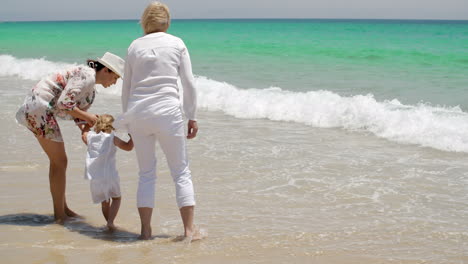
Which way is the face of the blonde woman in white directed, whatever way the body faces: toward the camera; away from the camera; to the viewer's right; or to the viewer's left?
away from the camera

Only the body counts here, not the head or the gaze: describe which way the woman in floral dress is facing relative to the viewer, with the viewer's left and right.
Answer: facing to the right of the viewer

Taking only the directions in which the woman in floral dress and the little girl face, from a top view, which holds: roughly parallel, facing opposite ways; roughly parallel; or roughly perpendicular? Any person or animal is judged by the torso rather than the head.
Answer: roughly perpendicular

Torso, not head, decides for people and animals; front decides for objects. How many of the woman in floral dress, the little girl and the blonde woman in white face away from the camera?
2

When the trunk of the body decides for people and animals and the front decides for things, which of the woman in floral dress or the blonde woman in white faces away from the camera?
the blonde woman in white

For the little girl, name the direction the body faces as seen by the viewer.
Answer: away from the camera

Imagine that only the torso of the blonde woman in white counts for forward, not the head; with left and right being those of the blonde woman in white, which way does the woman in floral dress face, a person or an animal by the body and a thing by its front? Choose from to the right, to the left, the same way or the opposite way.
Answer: to the right

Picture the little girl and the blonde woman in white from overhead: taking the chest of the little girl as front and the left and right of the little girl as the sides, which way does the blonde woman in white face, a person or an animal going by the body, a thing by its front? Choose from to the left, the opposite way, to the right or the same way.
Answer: the same way

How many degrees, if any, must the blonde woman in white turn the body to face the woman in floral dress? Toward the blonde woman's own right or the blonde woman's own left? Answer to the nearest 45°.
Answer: approximately 45° to the blonde woman's own left

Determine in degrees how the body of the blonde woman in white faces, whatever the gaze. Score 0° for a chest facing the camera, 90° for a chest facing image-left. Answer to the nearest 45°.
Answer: approximately 180°

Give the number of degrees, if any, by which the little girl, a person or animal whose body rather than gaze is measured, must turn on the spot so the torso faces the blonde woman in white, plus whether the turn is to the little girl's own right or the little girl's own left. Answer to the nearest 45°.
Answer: approximately 135° to the little girl's own right

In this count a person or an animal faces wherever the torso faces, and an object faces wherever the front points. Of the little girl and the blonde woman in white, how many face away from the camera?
2

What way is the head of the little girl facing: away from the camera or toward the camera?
away from the camera
